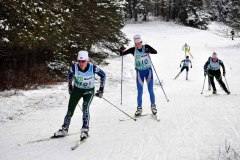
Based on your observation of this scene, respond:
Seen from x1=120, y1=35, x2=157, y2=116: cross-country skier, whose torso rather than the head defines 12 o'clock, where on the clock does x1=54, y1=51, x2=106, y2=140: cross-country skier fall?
x1=54, y1=51, x2=106, y2=140: cross-country skier is roughly at 1 o'clock from x1=120, y1=35, x2=157, y2=116: cross-country skier.

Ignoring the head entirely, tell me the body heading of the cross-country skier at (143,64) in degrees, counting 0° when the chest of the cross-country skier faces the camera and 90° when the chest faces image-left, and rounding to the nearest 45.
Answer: approximately 0°
